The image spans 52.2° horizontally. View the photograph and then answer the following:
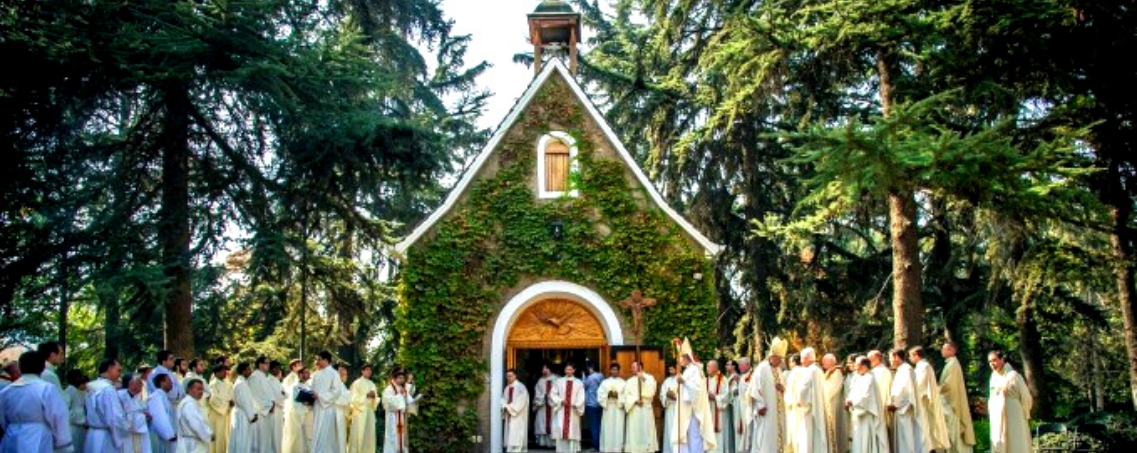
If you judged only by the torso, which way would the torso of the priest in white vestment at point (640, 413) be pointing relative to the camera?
toward the camera

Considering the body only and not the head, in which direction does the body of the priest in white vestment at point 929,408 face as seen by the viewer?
to the viewer's left

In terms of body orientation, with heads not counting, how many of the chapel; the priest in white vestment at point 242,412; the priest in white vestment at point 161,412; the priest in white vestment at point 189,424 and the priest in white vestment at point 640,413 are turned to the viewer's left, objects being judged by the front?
0

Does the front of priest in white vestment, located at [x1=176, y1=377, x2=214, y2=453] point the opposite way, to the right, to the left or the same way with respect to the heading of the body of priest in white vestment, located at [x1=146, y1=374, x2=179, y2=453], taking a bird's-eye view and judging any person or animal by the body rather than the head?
the same way

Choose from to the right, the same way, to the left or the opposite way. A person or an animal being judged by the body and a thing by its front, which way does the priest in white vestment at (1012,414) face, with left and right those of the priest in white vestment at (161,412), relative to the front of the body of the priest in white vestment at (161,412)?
the opposite way

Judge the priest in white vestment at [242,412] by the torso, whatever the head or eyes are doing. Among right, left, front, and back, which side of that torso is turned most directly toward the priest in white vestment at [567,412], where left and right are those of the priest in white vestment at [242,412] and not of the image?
front

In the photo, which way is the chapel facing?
toward the camera

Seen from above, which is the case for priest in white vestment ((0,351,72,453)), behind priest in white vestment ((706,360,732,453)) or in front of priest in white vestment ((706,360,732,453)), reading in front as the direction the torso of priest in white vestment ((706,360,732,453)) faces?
in front

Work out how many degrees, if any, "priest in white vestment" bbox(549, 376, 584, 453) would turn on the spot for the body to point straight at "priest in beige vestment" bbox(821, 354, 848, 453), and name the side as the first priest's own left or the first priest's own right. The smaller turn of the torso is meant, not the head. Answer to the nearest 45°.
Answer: approximately 45° to the first priest's own left

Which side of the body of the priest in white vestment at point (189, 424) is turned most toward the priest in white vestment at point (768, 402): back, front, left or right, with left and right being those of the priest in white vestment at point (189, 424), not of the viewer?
front

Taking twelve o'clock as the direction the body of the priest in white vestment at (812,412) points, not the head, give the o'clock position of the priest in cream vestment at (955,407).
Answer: the priest in cream vestment at (955,407) is roughly at 6 o'clock from the priest in white vestment at (812,412).

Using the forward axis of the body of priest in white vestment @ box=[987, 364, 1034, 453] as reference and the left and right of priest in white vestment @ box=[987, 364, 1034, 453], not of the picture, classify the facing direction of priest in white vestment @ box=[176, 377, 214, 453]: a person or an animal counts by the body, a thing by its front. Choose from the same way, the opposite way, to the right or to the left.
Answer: the opposite way

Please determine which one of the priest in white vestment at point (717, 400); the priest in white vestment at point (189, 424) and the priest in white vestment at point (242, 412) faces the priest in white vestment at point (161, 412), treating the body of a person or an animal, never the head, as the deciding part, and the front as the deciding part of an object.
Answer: the priest in white vestment at point (717, 400)

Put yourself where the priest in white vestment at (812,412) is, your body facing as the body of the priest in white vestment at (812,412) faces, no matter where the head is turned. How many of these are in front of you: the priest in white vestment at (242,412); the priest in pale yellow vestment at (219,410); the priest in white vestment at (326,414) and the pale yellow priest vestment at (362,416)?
4

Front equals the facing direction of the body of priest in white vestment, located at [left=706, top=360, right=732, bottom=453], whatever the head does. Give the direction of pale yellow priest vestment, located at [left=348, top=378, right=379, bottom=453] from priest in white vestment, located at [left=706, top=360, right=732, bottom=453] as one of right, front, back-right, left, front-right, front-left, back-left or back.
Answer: front-right

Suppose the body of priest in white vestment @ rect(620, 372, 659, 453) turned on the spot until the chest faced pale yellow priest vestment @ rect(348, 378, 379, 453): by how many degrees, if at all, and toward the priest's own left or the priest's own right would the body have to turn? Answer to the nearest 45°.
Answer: approximately 90° to the priest's own right

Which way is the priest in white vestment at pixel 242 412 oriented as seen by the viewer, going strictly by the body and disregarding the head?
to the viewer's right

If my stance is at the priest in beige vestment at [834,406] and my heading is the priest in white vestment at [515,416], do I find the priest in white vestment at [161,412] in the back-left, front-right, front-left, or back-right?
front-left

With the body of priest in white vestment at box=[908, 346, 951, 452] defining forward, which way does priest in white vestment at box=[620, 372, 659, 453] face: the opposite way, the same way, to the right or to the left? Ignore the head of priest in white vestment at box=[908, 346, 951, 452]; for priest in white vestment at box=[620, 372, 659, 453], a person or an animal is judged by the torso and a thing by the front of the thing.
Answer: to the left

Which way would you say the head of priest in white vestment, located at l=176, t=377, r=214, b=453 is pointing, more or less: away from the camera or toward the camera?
toward the camera

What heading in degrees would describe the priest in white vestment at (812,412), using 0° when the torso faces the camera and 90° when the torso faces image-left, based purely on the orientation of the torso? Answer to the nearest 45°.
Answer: approximately 90°

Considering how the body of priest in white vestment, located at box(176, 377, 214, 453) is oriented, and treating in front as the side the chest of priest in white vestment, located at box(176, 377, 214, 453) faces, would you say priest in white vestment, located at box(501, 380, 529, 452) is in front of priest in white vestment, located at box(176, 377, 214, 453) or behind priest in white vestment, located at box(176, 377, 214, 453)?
in front

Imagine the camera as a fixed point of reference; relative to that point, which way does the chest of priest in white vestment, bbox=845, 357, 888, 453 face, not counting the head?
to the viewer's left
